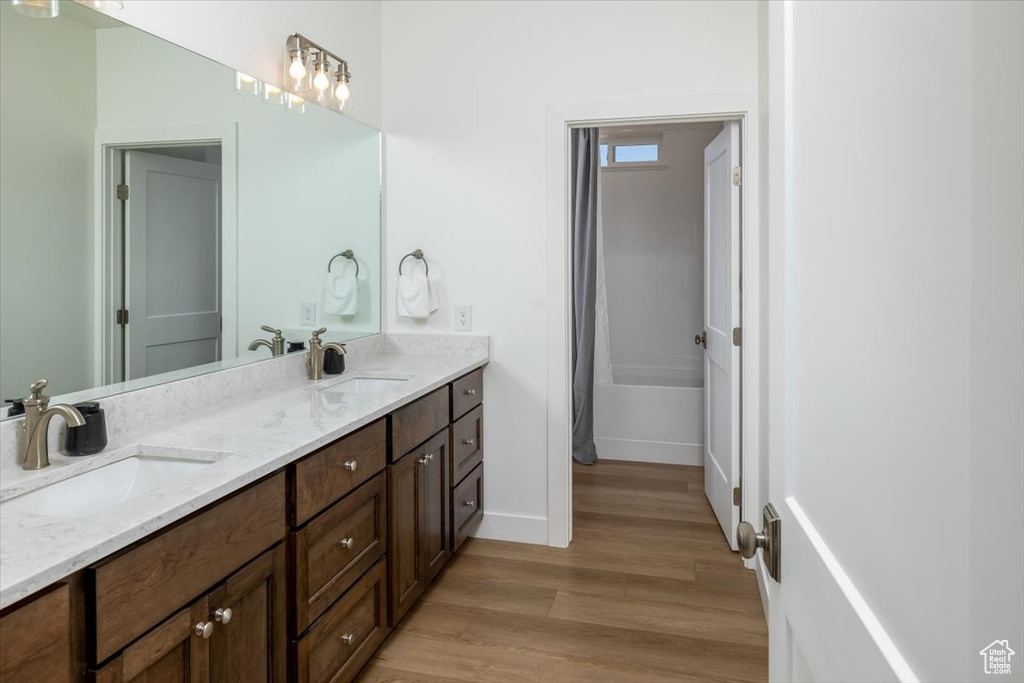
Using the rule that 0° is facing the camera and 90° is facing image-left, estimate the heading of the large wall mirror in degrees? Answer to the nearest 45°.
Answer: approximately 315°

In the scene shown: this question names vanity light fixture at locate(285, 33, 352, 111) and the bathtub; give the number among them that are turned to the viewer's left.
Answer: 0

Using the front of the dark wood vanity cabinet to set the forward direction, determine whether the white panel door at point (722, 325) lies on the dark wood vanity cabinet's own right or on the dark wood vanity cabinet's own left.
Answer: on the dark wood vanity cabinet's own left

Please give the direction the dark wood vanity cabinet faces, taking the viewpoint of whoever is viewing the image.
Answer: facing the viewer and to the right of the viewer

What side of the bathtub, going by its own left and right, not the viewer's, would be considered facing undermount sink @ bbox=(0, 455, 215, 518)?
front

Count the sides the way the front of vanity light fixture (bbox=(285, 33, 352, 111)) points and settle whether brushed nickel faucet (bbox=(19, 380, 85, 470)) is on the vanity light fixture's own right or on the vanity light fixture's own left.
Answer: on the vanity light fixture's own right

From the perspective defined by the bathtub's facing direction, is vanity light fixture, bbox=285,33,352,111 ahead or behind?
ahead

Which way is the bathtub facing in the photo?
toward the camera

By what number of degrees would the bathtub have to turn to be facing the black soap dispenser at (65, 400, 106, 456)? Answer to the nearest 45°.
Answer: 0° — it already faces it

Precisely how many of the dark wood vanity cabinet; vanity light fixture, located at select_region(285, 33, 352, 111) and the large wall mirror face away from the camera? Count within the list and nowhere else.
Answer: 0

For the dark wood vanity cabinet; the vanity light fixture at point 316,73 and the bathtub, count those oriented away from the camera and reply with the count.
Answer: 0
